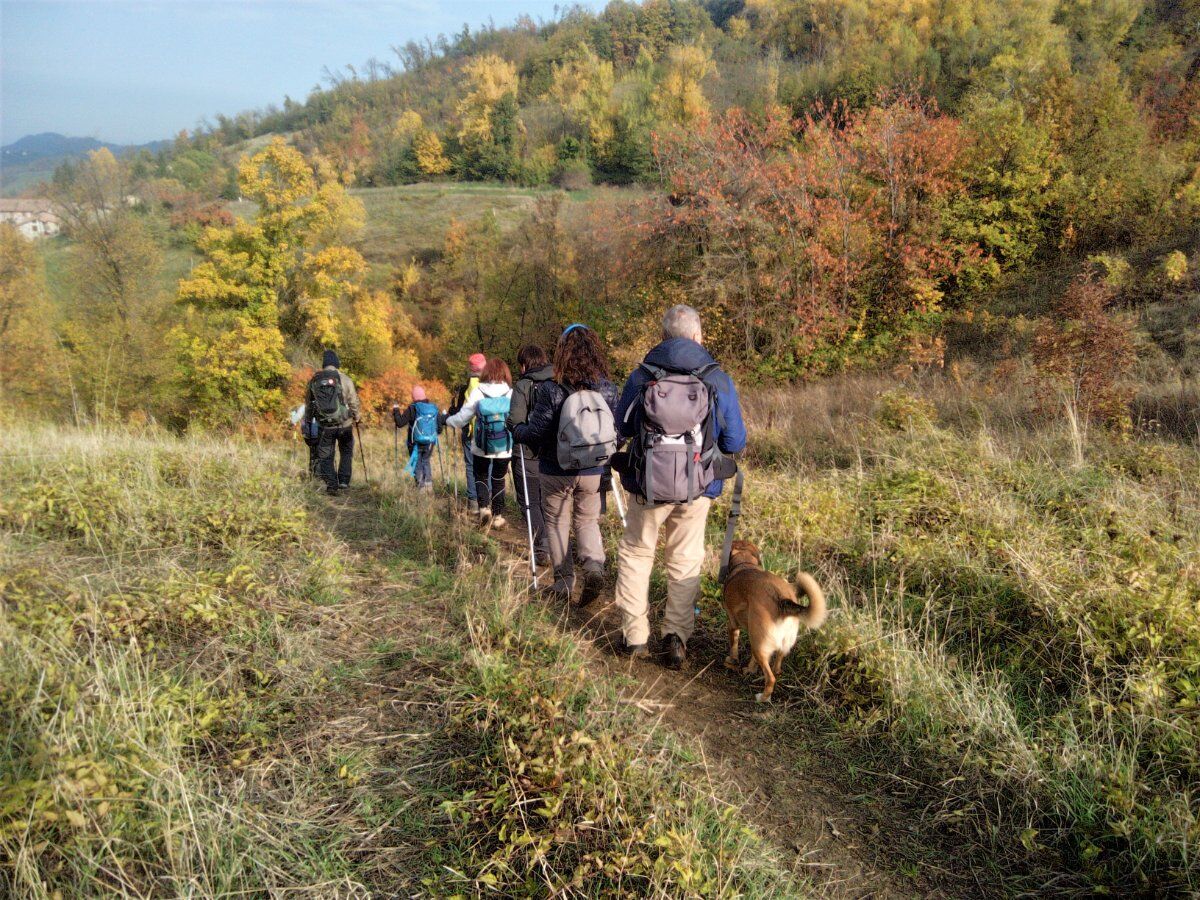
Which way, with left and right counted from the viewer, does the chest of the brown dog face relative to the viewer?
facing away from the viewer and to the left of the viewer

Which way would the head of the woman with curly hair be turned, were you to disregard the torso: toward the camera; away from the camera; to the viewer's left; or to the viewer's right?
away from the camera

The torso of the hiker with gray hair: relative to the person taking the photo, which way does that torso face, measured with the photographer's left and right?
facing away from the viewer
